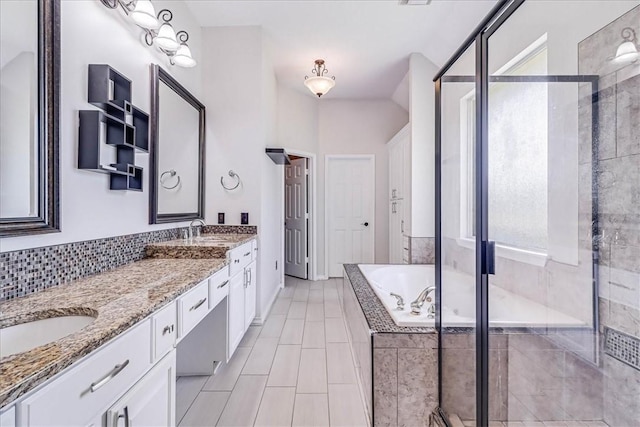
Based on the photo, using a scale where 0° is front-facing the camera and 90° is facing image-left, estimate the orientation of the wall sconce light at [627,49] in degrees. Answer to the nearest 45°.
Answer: approximately 45°

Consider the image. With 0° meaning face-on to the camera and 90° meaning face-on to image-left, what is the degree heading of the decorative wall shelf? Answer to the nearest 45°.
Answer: approximately 315°

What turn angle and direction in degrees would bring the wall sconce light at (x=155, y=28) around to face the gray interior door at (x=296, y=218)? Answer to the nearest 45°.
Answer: approximately 90° to its left

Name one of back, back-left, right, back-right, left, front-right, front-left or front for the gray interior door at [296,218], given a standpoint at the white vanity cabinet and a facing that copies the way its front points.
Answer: left

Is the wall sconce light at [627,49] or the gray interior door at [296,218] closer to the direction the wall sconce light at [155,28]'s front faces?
the wall sconce light

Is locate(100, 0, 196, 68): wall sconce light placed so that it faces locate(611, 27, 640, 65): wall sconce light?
yes

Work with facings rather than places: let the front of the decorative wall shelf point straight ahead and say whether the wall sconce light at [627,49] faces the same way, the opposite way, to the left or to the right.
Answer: the opposite way

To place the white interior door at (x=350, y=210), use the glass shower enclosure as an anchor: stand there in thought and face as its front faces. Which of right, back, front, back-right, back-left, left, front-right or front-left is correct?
right

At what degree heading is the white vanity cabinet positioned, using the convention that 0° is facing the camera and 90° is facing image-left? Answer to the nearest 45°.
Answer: approximately 315°

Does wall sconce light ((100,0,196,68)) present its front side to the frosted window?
yes

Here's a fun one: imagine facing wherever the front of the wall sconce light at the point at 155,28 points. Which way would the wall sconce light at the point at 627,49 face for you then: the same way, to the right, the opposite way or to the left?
the opposite way

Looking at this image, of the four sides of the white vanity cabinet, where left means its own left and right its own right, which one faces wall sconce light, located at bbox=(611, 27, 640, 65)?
front

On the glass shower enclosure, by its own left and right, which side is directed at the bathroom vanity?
front
